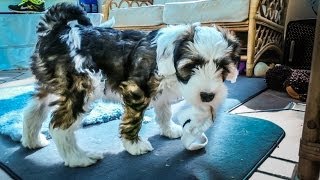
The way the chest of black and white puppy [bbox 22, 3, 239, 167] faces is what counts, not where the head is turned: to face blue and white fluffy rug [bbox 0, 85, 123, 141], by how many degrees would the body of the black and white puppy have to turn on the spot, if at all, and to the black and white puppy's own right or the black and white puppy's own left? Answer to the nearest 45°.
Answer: approximately 135° to the black and white puppy's own left

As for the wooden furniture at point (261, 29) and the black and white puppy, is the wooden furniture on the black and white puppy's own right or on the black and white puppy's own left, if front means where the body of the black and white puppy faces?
on the black and white puppy's own left

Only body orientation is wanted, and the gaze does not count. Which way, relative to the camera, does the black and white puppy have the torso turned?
to the viewer's right

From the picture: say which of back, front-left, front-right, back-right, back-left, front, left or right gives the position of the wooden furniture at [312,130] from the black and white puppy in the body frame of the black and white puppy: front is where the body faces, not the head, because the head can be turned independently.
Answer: front-right
